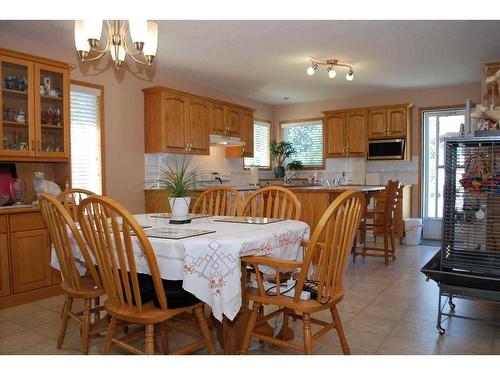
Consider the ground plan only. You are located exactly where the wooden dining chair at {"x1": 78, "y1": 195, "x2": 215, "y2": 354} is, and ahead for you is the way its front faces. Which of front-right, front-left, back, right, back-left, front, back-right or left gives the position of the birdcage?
front-right

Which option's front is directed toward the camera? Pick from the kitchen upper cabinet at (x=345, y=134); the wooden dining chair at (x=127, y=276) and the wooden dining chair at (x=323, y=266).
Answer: the kitchen upper cabinet

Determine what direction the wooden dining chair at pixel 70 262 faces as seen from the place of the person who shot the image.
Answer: facing away from the viewer and to the right of the viewer

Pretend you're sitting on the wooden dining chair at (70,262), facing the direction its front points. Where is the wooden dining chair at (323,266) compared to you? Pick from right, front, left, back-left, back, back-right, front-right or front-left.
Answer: right

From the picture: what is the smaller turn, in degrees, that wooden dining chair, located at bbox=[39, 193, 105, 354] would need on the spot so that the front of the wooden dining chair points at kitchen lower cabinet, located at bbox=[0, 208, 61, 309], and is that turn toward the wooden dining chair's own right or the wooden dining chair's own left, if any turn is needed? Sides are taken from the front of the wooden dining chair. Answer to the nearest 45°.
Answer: approximately 45° to the wooden dining chair's own left

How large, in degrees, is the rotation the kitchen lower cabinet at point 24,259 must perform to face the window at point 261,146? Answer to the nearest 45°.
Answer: approximately 90° to its left

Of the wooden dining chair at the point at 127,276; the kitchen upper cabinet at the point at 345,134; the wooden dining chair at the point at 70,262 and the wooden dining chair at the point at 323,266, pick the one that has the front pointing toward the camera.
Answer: the kitchen upper cabinet

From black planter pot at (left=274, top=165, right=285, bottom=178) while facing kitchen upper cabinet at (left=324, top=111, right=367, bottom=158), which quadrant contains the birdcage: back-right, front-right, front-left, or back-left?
front-right

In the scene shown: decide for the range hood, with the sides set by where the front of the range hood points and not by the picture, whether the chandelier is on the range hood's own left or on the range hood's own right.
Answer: on the range hood's own right

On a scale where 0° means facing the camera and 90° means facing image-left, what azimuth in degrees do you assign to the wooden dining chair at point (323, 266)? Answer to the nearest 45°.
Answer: approximately 135°

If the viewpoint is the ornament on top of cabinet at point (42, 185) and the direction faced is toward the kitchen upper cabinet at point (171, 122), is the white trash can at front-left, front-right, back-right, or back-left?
front-right

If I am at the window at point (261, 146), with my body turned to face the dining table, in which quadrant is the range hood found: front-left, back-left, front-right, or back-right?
front-right

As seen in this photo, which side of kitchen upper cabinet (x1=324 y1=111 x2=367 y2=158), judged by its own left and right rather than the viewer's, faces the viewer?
front

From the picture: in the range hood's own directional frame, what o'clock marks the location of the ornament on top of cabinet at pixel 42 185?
The ornament on top of cabinet is roughly at 3 o'clock from the range hood.

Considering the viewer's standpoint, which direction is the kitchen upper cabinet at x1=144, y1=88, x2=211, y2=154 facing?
facing the viewer and to the right of the viewer

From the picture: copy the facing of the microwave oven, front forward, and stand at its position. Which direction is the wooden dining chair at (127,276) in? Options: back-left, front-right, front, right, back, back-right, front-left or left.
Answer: front

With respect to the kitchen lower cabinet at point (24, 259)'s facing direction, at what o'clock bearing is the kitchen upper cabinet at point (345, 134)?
The kitchen upper cabinet is roughly at 10 o'clock from the kitchen lower cabinet.

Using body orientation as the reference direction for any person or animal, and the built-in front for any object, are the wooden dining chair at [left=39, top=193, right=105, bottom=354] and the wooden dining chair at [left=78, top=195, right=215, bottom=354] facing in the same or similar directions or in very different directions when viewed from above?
same or similar directions

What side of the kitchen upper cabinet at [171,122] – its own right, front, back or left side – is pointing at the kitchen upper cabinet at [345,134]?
left

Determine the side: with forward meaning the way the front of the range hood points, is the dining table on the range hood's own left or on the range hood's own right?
on the range hood's own right

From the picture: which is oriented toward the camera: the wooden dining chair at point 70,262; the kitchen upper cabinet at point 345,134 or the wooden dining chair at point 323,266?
the kitchen upper cabinet

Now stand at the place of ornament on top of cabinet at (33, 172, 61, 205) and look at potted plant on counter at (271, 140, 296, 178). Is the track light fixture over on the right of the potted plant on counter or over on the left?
right
